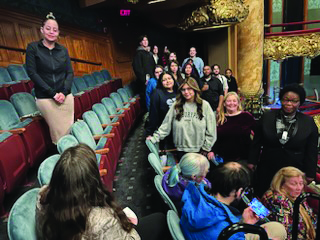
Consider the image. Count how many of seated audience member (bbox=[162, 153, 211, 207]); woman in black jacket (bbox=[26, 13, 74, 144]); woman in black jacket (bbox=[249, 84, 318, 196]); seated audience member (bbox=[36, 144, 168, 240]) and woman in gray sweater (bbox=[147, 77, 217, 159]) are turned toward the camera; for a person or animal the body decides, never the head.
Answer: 3

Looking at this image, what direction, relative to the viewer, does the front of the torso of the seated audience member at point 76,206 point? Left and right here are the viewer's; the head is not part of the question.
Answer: facing away from the viewer and to the right of the viewer

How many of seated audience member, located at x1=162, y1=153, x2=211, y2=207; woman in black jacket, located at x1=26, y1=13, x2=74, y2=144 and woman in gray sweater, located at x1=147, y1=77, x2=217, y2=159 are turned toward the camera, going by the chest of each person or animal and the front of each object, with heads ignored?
2

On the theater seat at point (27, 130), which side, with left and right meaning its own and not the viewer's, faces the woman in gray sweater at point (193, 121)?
front

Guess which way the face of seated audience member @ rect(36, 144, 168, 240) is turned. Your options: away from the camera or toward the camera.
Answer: away from the camera

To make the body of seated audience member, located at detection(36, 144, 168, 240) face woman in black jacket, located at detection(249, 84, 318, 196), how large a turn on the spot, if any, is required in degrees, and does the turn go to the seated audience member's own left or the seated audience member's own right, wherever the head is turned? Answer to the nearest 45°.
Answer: approximately 45° to the seated audience member's own right
